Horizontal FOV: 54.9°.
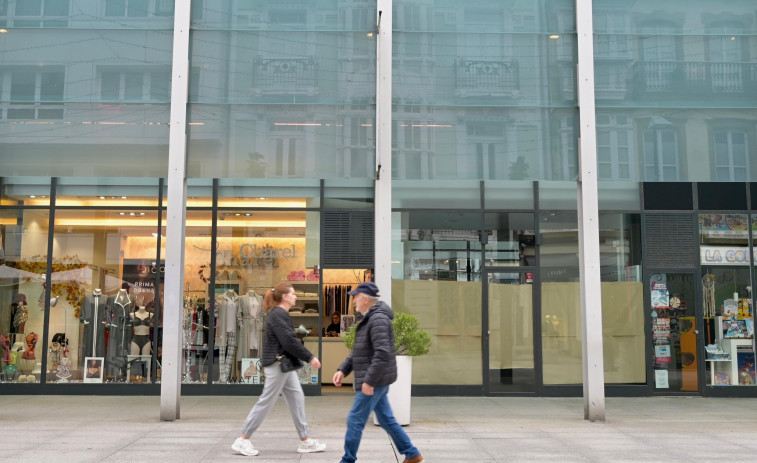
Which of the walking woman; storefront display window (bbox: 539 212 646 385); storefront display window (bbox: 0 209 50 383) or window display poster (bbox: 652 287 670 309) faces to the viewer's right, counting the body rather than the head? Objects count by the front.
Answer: the walking woman

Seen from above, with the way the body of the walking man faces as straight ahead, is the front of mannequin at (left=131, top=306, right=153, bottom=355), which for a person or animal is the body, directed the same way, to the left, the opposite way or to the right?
to the left

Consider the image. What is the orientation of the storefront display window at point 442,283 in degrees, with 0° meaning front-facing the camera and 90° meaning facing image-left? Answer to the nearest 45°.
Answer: approximately 0°

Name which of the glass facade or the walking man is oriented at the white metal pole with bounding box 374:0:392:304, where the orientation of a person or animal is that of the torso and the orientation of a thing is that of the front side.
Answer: the glass facade

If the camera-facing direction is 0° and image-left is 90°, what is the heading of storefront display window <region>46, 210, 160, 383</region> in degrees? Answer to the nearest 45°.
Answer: approximately 0°

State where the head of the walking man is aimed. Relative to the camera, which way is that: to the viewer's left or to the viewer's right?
to the viewer's left

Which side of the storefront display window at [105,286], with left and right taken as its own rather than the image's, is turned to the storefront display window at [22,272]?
right

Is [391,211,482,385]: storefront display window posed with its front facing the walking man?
yes

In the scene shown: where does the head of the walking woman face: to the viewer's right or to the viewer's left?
to the viewer's right
